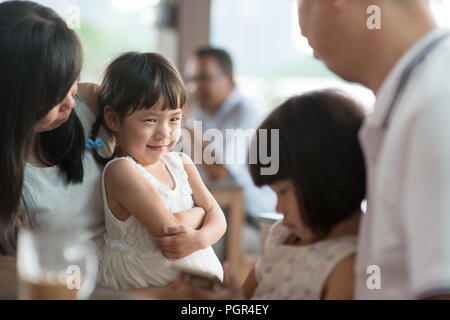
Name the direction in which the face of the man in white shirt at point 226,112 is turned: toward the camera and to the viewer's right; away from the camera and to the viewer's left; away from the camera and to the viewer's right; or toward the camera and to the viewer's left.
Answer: toward the camera and to the viewer's left

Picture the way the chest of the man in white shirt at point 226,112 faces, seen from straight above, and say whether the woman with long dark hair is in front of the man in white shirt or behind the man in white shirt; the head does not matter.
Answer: in front

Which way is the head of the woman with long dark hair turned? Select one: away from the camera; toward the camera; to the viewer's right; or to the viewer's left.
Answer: to the viewer's right

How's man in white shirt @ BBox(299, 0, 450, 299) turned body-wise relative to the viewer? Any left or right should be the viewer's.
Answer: facing to the left of the viewer

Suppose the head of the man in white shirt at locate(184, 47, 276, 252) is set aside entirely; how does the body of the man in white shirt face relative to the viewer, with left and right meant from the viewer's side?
facing the viewer and to the left of the viewer

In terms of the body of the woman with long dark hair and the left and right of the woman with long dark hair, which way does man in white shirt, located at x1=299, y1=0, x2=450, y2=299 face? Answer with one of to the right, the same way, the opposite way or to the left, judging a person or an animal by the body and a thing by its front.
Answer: the opposite way

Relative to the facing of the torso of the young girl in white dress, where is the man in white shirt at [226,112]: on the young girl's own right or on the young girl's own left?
on the young girl's own left

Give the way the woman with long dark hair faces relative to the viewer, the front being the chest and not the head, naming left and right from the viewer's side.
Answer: facing the viewer and to the right of the viewer

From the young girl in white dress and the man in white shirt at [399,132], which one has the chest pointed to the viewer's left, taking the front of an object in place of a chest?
the man in white shirt

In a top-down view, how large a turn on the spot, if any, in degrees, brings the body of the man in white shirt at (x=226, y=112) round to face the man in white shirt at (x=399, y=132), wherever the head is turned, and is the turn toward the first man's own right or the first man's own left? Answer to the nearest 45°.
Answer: approximately 45° to the first man's own left

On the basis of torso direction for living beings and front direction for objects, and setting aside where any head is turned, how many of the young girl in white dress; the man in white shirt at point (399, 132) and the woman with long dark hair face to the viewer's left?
1
